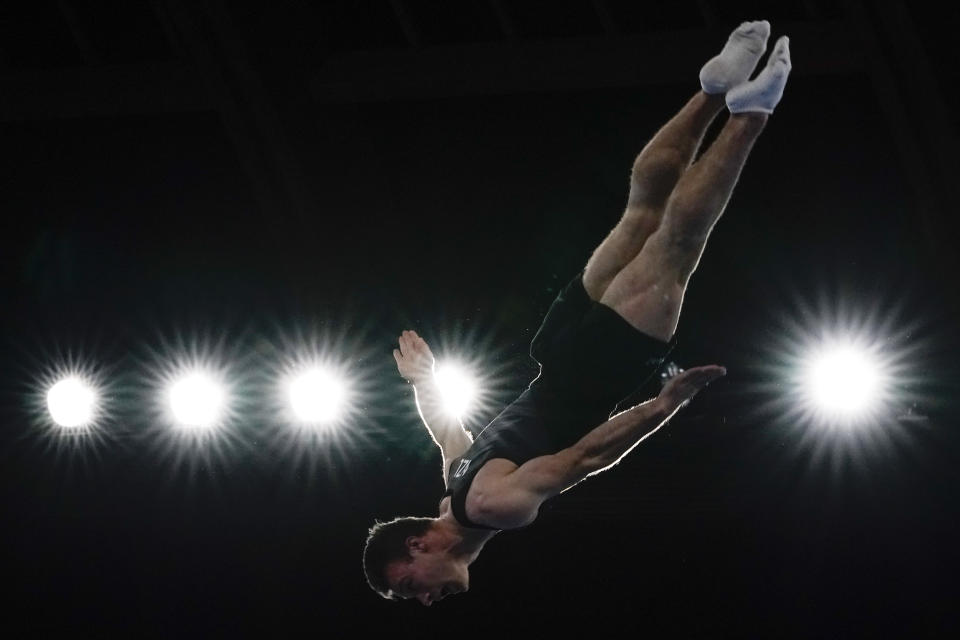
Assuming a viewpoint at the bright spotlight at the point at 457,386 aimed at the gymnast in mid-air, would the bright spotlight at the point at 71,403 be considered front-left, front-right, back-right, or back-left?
back-right

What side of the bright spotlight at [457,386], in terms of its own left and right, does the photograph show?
front

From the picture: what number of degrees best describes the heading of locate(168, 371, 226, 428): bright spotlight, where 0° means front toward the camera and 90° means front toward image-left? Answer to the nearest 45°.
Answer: approximately 0°

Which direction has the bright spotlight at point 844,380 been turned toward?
toward the camera

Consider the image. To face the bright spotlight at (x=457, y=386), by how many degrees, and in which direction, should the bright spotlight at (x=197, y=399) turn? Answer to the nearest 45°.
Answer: approximately 90° to its left

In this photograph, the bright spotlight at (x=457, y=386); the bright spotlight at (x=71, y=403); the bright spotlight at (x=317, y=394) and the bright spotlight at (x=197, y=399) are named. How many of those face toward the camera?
4

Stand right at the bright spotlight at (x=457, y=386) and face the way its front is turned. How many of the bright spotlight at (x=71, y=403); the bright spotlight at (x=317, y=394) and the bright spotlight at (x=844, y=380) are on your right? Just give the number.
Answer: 2

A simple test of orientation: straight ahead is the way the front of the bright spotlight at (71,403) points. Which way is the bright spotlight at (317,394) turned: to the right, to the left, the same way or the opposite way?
the same way

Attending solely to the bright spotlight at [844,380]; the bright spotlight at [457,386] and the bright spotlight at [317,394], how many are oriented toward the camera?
3

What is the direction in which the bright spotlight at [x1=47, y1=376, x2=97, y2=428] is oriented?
toward the camera

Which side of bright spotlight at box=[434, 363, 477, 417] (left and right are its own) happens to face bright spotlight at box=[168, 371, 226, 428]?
right
